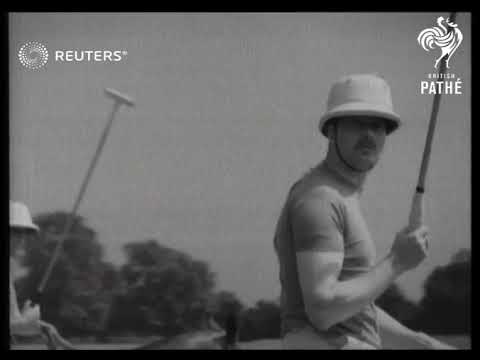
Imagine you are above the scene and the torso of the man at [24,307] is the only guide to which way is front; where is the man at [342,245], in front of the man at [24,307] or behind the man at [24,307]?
in front

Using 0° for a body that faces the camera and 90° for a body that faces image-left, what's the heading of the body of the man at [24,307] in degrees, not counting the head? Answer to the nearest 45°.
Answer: approximately 270°

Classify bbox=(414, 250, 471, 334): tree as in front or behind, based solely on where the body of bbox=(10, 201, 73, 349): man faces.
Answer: in front

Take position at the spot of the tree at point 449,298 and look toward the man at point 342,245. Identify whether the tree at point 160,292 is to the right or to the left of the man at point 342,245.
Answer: right

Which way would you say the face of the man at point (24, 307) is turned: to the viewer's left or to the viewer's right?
to the viewer's right
